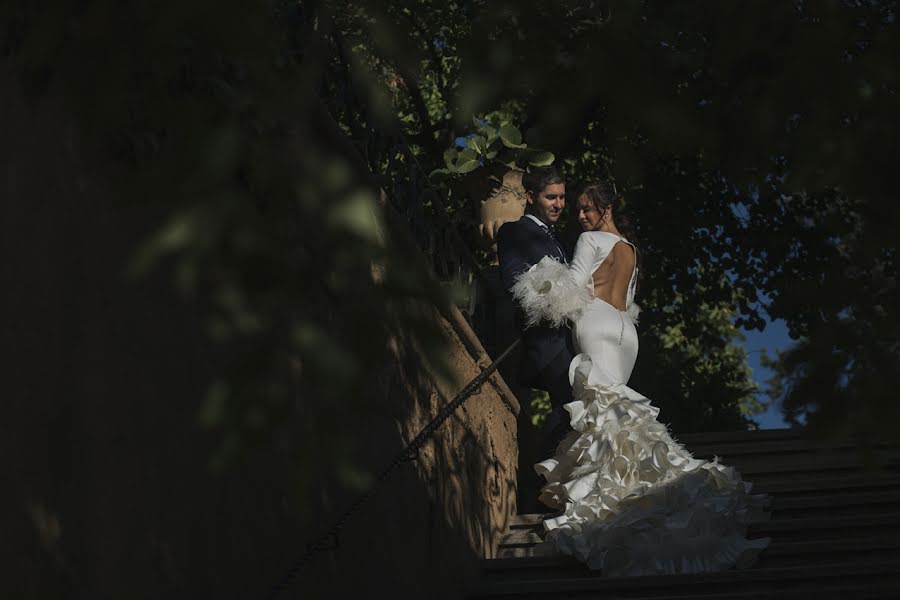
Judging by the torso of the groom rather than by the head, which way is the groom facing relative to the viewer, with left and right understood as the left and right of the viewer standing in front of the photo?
facing the viewer and to the right of the viewer

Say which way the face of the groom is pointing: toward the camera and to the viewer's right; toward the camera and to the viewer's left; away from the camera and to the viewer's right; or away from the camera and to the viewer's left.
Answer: toward the camera and to the viewer's right

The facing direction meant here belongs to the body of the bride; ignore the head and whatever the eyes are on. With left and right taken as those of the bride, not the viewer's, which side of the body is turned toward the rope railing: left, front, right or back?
left

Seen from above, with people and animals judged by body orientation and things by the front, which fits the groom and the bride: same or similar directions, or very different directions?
very different directions

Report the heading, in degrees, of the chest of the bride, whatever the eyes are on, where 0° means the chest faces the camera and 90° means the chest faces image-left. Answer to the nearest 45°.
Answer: approximately 135°
